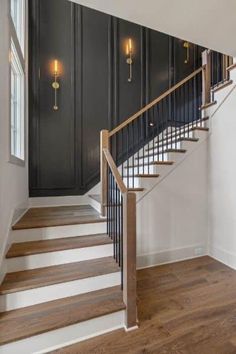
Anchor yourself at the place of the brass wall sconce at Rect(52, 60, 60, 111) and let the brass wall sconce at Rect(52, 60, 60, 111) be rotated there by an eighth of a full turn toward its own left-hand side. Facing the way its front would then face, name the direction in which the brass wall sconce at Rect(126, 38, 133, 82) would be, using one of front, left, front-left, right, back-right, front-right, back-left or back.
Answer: front-left

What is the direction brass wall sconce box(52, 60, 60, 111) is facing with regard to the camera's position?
facing the viewer

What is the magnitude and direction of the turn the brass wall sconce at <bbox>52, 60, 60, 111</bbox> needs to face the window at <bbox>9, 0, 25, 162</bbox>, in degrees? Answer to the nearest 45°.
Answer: approximately 45° to its right
